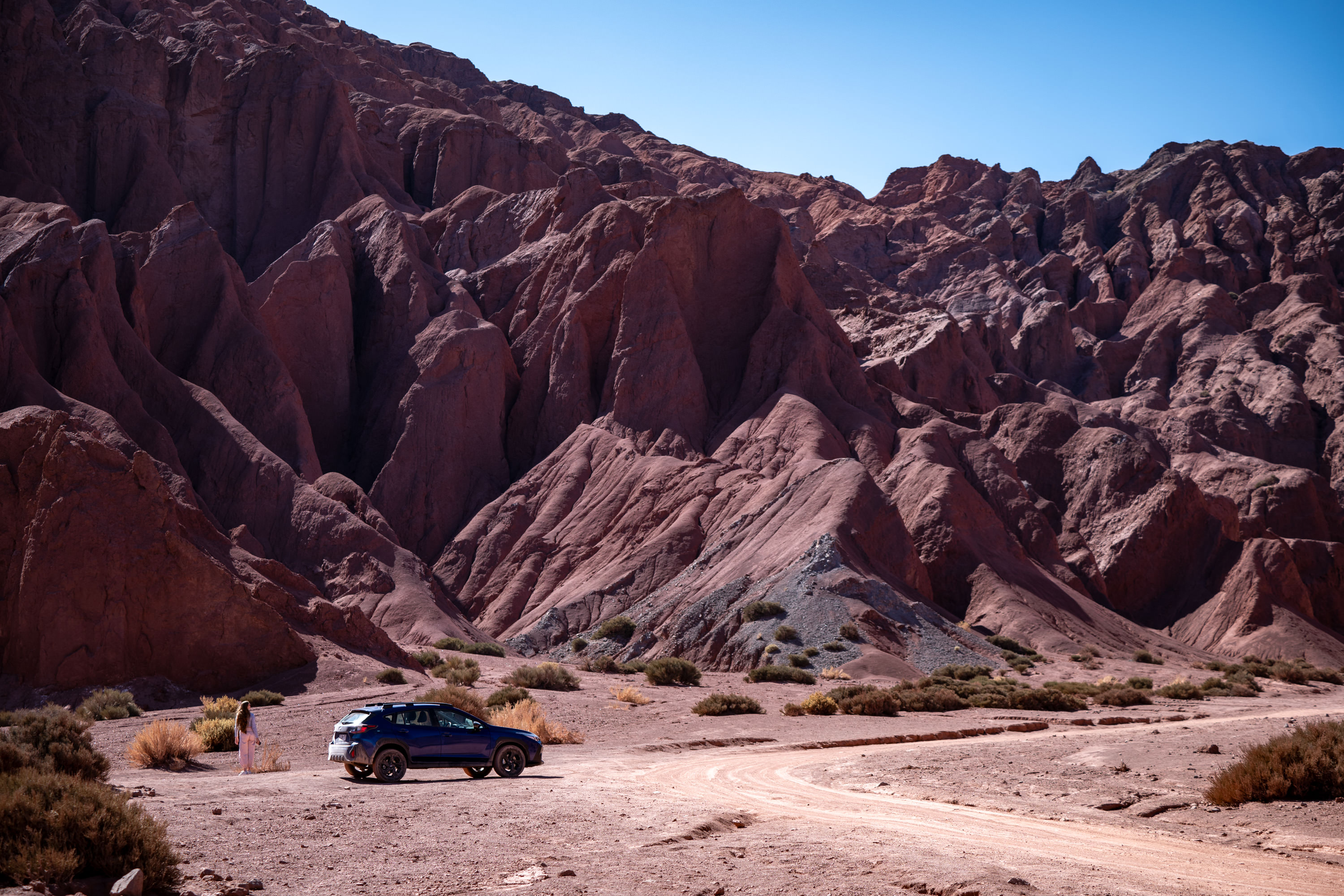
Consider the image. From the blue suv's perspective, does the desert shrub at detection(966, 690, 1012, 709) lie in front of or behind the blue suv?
in front

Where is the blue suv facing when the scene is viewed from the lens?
facing away from the viewer and to the right of the viewer

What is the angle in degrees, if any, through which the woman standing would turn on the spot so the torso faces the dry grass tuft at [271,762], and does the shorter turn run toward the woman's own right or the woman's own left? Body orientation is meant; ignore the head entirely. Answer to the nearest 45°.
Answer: approximately 45° to the woman's own right

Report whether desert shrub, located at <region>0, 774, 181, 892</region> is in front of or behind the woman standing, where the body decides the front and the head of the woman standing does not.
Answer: behind

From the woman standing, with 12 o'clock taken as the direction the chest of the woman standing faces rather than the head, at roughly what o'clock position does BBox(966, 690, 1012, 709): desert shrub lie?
The desert shrub is roughly at 2 o'clock from the woman standing.

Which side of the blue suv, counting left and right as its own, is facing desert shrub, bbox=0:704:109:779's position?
back

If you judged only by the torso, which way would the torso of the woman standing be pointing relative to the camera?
away from the camera

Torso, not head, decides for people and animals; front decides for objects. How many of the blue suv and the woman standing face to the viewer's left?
0

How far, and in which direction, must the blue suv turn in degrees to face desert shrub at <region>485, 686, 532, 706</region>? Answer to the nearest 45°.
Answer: approximately 45° to its left
